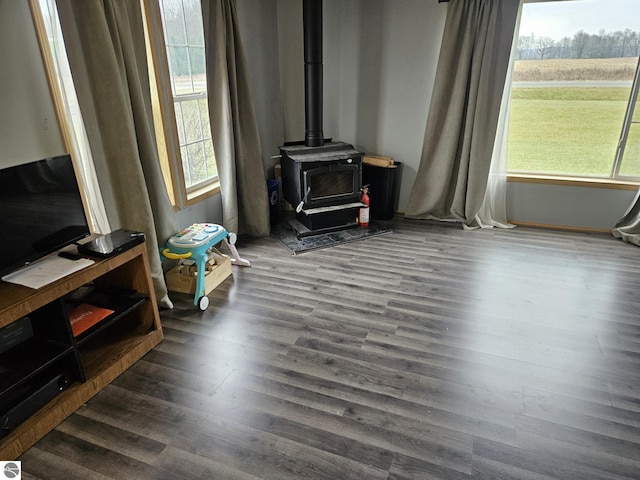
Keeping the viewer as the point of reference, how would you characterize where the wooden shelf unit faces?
facing the viewer and to the right of the viewer

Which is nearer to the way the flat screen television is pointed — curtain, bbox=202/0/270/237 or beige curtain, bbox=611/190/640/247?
the beige curtain

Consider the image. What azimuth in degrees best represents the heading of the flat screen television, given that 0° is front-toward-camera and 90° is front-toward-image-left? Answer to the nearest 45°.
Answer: approximately 315°

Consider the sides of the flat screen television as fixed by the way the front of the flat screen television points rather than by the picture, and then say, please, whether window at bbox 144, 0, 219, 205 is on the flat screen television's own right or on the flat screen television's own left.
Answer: on the flat screen television's own left

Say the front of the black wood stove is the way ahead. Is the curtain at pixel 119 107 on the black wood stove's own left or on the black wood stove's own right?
on the black wood stove's own right

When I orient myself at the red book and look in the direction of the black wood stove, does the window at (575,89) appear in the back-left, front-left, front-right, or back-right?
front-right

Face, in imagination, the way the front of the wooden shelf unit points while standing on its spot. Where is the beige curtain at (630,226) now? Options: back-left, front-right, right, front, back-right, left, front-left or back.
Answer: front-left

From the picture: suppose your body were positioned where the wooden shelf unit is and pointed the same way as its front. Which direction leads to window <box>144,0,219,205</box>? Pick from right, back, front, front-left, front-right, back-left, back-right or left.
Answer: left

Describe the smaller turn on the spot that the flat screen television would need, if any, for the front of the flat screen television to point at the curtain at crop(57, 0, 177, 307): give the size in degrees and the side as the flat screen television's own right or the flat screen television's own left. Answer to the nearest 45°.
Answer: approximately 90° to the flat screen television's own left

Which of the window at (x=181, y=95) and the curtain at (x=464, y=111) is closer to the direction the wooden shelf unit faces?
the curtain

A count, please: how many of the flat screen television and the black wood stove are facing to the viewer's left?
0

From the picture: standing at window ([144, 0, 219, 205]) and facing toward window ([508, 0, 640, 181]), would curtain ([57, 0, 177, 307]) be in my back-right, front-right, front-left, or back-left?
back-right

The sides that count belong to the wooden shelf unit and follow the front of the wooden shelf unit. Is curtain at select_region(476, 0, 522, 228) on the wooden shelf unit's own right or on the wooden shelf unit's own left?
on the wooden shelf unit's own left

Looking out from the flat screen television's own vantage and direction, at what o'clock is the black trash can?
The black trash can is roughly at 10 o'clock from the flat screen television.
